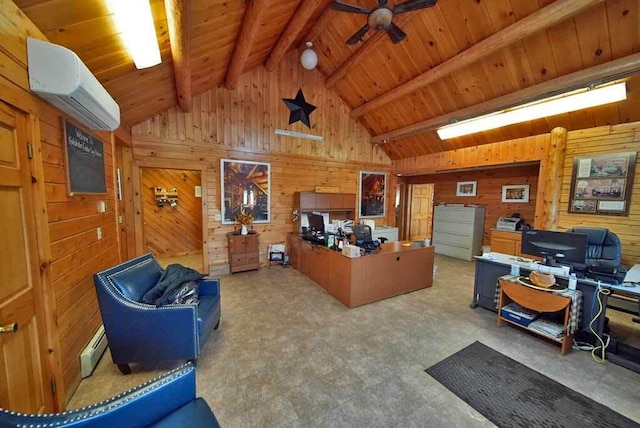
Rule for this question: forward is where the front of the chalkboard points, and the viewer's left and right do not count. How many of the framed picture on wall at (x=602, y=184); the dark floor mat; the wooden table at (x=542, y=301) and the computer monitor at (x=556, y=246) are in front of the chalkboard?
4

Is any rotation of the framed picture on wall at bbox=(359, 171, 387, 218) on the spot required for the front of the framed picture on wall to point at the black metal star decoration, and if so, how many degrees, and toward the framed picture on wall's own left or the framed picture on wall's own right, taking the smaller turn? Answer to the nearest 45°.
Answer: approximately 45° to the framed picture on wall's own right

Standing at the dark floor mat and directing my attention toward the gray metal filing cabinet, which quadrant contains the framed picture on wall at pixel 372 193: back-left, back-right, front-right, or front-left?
front-left

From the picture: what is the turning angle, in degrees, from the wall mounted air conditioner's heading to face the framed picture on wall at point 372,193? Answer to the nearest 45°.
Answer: approximately 45° to its left

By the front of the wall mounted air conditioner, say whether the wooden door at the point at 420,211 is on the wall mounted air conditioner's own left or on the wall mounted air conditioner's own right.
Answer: on the wall mounted air conditioner's own left

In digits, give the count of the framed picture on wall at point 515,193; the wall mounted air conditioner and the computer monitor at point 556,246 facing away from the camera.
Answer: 1

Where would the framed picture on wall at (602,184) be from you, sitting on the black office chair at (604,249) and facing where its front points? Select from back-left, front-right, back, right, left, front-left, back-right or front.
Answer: back-right

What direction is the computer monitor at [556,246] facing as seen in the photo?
away from the camera

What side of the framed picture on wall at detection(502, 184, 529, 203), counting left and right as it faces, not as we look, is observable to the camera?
front

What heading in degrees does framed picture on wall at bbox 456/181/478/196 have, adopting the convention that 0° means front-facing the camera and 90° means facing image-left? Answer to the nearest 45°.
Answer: approximately 0°

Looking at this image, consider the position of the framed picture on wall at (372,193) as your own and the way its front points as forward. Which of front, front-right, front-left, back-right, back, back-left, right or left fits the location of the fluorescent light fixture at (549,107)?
front-left

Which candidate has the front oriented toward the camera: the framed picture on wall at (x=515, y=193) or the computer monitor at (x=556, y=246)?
the framed picture on wall

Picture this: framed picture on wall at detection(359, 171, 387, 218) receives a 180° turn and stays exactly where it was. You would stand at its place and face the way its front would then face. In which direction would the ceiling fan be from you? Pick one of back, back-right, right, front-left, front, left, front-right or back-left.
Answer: back

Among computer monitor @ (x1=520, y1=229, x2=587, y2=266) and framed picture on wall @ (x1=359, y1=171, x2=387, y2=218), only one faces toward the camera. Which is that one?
the framed picture on wall

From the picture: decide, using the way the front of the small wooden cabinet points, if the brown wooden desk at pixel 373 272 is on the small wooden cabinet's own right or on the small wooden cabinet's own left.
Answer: on the small wooden cabinet's own left

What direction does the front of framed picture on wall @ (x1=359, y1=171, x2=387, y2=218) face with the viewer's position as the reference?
facing the viewer

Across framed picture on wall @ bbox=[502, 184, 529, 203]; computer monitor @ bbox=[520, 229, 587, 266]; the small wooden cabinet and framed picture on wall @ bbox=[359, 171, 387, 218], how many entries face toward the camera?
3

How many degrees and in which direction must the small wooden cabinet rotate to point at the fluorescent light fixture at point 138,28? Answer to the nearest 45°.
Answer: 0° — it already faces it

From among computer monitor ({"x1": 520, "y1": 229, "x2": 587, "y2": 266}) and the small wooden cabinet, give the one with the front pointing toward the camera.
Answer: the small wooden cabinet

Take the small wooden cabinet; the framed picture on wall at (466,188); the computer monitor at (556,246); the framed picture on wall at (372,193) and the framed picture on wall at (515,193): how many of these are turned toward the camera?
4
